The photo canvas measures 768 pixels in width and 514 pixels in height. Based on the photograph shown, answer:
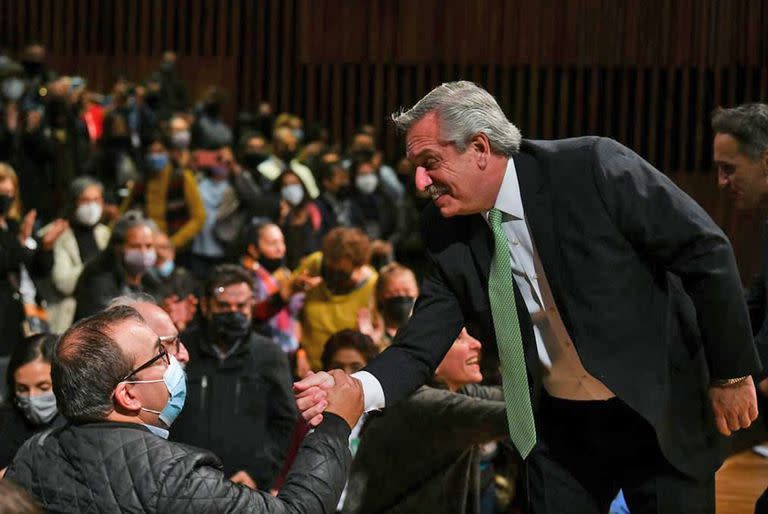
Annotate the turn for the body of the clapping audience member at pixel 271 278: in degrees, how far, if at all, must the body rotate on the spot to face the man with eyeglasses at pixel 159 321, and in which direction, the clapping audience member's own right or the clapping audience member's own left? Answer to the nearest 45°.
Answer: approximately 45° to the clapping audience member's own right

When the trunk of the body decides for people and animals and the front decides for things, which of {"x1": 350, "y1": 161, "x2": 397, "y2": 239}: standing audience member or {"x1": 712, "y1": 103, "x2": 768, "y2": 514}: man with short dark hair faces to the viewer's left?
the man with short dark hair

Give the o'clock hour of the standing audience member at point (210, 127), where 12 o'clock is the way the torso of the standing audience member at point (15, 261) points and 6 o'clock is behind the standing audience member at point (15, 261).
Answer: the standing audience member at point (210, 127) is roughly at 8 o'clock from the standing audience member at point (15, 261).

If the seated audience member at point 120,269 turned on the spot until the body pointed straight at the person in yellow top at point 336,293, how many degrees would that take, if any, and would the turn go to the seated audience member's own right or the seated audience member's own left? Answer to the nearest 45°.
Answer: approximately 45° to the seated audience member's own left

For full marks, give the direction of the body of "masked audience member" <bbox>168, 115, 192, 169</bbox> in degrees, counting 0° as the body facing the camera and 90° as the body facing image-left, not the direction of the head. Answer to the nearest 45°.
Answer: approximately 315°
